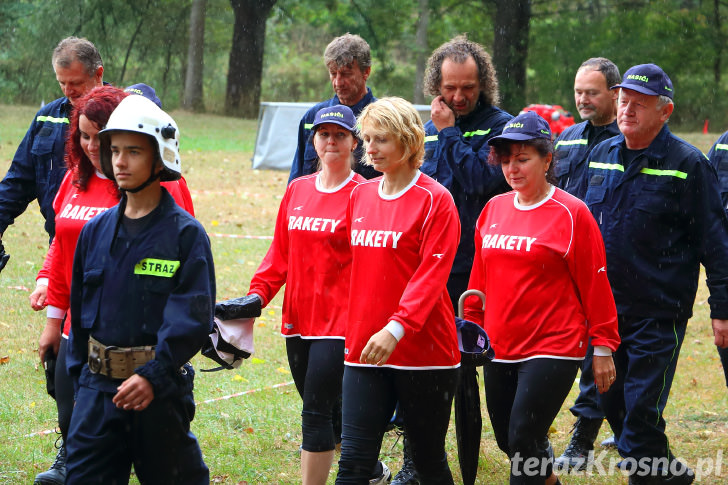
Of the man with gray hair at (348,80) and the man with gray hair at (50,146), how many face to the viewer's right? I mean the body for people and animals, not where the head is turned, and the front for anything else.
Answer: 0

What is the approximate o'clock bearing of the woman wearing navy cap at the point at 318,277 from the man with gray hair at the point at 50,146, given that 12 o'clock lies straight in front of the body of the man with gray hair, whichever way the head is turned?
The woman wearing navy cap is roughly at 9 o'clock from the man with gray hair.

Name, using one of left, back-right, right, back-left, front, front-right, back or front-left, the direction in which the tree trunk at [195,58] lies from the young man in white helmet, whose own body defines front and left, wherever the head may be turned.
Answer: back-right

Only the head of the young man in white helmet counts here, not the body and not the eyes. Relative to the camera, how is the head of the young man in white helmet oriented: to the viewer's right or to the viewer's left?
to the viewer's left

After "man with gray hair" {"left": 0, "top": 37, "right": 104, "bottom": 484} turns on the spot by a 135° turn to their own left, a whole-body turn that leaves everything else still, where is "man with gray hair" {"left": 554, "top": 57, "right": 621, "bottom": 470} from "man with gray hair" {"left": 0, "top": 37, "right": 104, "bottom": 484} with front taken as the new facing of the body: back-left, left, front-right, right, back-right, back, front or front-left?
front

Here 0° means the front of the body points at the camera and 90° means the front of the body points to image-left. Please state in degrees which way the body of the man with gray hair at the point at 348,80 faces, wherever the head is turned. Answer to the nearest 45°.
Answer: approximately 45°

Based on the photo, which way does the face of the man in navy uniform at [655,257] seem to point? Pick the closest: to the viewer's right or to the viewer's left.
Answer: to the viewer's left
